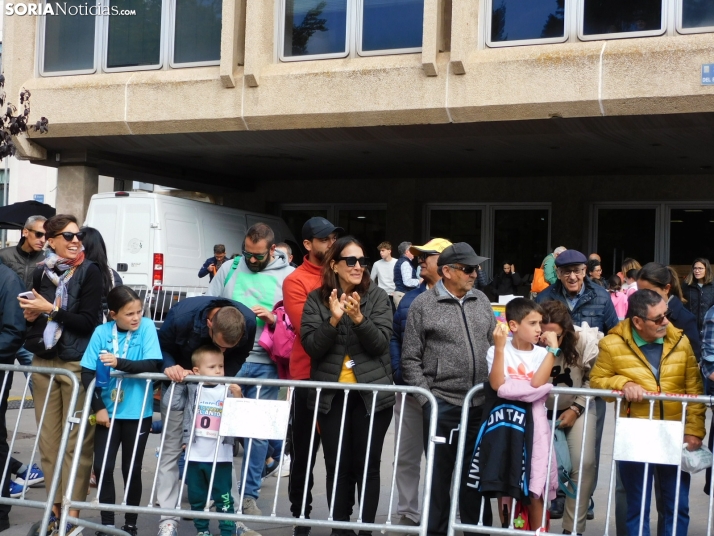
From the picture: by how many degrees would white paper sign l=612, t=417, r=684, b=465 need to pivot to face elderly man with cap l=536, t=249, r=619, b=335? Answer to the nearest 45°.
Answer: approximately 180°

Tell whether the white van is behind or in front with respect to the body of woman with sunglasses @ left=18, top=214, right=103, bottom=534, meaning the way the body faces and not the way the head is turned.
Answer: behind

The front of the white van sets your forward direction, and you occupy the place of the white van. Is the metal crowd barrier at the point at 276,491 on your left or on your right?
on your right

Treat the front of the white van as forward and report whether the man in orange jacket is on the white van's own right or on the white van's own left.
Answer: on the white van's own right

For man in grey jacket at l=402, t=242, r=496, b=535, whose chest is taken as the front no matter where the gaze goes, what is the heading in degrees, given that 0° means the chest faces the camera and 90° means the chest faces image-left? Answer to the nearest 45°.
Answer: approximately 315°

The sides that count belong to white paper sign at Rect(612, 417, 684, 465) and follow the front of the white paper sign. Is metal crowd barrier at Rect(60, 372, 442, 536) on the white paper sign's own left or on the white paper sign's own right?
on the white paper sign's own right

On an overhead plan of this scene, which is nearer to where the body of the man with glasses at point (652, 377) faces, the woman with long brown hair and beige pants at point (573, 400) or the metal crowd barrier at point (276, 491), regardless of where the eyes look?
the metal crowd barrier

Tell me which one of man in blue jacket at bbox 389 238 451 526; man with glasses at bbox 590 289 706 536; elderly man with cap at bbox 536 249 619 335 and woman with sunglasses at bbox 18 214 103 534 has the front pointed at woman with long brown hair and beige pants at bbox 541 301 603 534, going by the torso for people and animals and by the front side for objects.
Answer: the elderly man with cap
